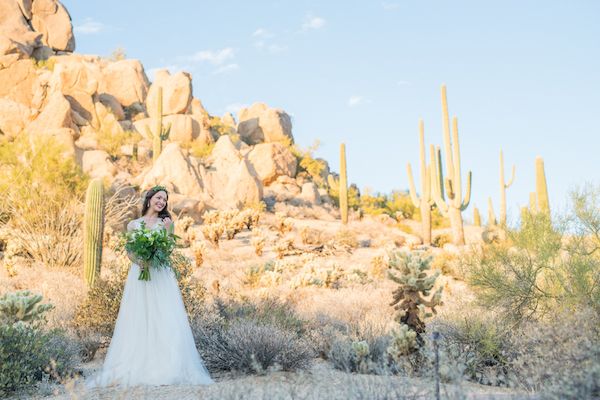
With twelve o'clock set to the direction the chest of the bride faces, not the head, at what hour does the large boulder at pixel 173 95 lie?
The large boulder is roughly at 6 o'clock from the bride.

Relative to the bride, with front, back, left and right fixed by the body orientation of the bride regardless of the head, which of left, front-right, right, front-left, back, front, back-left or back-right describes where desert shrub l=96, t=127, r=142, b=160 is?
back

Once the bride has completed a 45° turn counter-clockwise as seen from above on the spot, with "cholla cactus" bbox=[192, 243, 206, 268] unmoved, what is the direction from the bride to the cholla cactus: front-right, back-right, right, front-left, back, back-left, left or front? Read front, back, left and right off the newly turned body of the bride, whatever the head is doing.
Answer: back-left

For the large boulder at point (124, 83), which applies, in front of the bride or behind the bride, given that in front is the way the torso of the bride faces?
behind

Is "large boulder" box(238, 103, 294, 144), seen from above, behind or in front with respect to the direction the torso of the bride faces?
behind

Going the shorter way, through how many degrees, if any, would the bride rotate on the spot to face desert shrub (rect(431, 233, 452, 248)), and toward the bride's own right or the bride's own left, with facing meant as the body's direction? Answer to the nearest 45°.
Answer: approximately 135° to the bride's own left

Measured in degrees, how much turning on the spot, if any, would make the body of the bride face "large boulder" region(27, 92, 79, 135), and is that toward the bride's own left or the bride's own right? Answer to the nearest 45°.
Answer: approximately 180°

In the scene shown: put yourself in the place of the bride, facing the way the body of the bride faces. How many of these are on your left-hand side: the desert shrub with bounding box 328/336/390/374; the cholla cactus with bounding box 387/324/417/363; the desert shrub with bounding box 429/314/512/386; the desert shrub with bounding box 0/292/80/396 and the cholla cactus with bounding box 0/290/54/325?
3

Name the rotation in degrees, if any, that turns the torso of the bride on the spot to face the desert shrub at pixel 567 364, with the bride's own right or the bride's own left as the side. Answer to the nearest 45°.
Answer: approximately 45° to the bride's own left

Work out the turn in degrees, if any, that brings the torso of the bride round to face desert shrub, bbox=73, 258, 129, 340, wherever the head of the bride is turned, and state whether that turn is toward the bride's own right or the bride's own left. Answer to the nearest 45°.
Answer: approximately 180°

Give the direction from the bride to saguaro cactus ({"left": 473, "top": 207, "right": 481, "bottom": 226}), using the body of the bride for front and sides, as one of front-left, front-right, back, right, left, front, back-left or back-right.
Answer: back-left

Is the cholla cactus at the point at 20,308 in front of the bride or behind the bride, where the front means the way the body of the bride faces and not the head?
behind

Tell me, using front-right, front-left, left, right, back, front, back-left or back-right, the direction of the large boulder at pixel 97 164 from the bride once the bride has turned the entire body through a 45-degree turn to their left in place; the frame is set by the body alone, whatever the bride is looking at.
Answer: back-left

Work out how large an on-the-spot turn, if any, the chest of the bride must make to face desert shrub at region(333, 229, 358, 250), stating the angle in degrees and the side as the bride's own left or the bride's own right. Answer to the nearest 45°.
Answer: approximately 135° to the bride's own left
